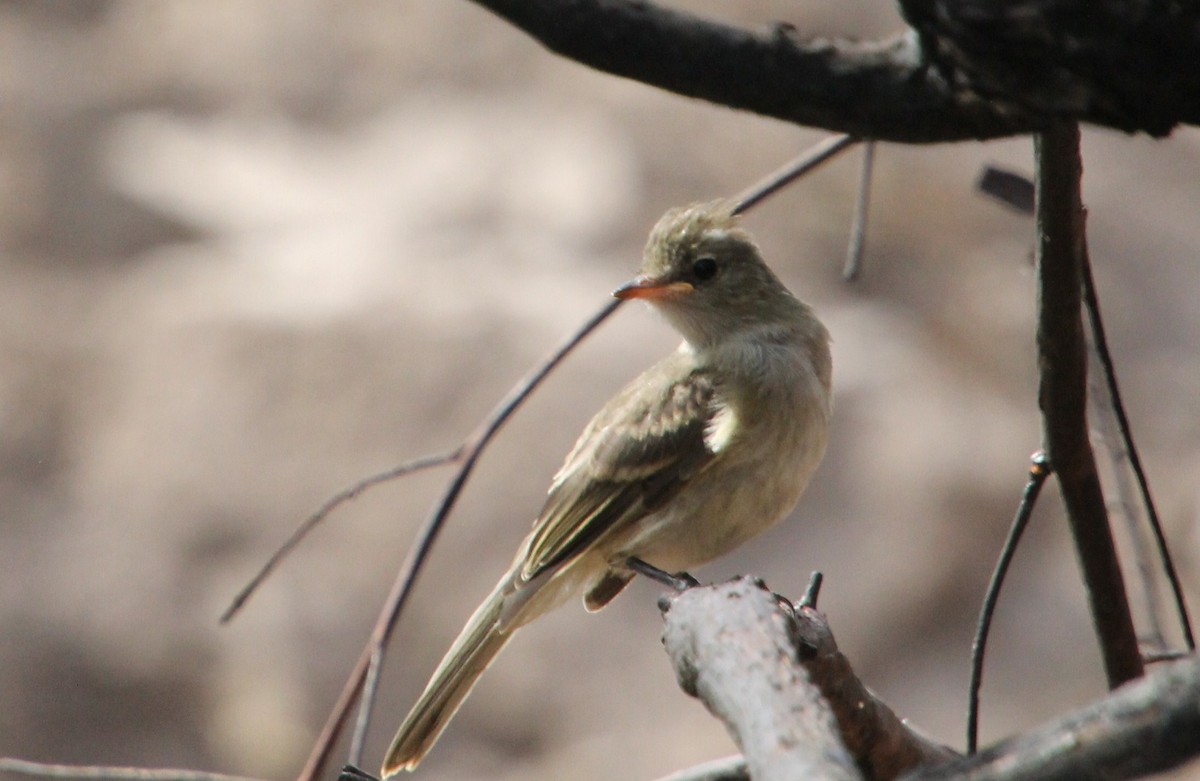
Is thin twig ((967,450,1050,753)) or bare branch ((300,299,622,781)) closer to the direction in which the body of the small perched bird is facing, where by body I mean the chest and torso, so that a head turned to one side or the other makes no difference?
the thin twig

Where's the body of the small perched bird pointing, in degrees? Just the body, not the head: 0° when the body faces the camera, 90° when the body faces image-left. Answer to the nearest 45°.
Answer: approximately 270°

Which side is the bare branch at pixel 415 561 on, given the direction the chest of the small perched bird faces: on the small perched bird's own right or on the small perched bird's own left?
on the small perched bird's own right
